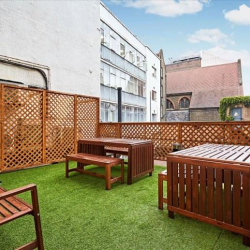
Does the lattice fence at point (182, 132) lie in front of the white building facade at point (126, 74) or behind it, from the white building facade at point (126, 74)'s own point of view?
in front

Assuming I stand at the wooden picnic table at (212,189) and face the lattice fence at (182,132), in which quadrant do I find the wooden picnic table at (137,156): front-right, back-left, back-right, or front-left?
front-left

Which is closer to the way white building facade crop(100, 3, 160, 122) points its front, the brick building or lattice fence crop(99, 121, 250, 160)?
the lattice fence

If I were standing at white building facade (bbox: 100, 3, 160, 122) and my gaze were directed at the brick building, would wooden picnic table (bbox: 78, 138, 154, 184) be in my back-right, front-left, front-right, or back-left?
back-right

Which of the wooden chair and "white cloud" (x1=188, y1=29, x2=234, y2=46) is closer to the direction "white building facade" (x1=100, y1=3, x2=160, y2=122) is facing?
the wooden chair

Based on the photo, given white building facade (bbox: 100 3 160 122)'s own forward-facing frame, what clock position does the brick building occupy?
The brick building is roughly at 9 o'clock from the white building facade.

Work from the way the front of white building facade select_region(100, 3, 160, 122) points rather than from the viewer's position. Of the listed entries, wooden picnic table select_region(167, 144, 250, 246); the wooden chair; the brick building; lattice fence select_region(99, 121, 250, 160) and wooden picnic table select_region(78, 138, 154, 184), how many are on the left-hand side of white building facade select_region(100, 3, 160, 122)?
1

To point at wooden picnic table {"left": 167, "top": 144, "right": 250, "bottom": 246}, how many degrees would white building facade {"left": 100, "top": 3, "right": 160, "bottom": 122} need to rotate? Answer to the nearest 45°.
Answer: approximately 45° to its right

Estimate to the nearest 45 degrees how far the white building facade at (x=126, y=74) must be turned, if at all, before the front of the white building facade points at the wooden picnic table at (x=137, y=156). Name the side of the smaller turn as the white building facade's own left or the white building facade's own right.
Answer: approximately 45° to the white building facade's own right

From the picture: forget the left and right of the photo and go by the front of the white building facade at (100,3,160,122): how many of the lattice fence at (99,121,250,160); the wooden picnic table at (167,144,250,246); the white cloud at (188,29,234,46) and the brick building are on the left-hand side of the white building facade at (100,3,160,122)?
2

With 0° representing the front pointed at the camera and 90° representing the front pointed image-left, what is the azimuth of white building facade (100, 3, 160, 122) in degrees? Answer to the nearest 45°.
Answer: approximately 315°

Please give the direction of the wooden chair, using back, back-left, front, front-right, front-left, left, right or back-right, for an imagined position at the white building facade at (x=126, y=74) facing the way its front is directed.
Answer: front-right

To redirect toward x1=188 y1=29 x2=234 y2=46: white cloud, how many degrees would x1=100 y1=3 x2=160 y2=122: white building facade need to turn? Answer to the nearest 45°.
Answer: approximately 90° to its left
